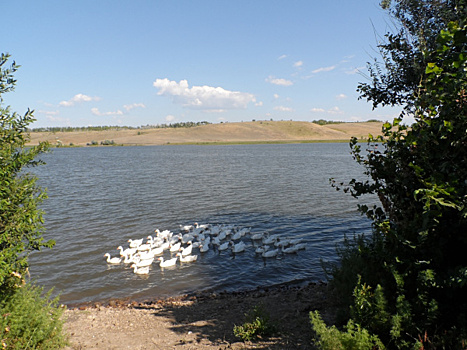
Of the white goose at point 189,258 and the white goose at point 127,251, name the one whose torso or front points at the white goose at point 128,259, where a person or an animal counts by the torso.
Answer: the white goose at point 189,258

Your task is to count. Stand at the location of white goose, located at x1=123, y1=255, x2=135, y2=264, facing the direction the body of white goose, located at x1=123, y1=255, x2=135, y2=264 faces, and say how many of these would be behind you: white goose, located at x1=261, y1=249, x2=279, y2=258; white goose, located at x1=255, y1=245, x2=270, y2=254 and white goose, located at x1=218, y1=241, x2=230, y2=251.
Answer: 3

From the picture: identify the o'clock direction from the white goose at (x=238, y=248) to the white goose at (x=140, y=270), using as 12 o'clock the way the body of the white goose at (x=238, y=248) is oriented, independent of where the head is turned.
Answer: the white goose at (x=140, y=270) is roughly at 11 o'clock from the white goose at (x=238, y=248).

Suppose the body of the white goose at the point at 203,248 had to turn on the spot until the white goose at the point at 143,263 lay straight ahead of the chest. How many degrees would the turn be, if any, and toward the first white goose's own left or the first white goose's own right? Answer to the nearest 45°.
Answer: approximately 45° to the first white goose's own left

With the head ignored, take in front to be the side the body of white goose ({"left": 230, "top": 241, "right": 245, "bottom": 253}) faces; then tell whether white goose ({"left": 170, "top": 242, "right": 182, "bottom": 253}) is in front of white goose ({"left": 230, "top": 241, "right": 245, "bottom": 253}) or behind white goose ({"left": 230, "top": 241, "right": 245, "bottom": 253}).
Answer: in front

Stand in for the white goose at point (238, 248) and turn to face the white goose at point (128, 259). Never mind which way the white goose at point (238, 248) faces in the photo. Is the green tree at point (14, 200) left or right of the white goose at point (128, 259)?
left

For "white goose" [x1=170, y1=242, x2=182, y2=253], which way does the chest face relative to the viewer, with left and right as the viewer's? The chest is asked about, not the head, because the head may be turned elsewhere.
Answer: facing to the left of the viewer

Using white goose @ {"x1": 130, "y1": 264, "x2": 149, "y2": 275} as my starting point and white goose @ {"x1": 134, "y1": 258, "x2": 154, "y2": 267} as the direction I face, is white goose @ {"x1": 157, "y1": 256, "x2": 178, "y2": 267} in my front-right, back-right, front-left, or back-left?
front-right

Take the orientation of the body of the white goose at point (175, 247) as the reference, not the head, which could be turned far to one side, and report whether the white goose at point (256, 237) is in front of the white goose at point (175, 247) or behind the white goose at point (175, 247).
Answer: behind

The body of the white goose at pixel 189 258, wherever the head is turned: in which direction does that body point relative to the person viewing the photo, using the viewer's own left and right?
facing to the left of the viewer

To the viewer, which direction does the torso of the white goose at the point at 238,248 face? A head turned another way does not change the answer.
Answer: to the viewer's left

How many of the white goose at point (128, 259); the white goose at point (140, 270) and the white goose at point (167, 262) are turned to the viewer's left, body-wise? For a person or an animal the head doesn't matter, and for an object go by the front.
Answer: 3

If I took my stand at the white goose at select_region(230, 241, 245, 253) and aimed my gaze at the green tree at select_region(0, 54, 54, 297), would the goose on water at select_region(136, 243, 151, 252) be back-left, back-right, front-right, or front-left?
front-right

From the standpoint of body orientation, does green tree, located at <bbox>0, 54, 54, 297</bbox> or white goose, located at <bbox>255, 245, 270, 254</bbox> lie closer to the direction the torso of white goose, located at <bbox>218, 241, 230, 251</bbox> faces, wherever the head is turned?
the green tree

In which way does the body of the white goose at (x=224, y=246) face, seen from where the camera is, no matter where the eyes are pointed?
to the viewer's left

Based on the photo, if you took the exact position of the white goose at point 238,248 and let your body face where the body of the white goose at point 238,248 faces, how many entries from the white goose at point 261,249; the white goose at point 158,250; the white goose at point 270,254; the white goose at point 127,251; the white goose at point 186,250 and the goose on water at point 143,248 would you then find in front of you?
4
